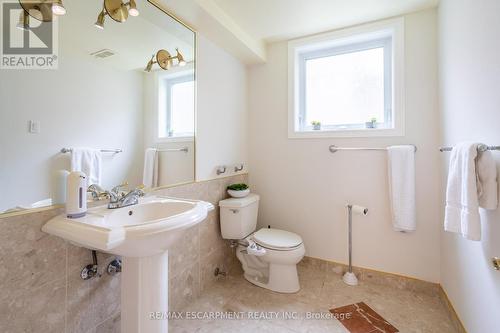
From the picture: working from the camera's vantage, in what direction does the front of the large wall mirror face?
facing the viewer and to the right of the viewer

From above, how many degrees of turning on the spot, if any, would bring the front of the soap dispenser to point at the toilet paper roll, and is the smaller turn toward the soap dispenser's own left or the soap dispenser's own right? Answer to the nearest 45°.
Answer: approximately 45° to the soap dispenser's own left

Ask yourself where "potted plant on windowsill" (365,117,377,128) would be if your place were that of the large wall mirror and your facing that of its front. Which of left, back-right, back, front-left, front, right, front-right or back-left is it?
front-left

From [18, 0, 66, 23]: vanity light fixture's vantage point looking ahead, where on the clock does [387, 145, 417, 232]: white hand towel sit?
The white hand towel is roughly at 11 o'clock from the vanity light fixture.

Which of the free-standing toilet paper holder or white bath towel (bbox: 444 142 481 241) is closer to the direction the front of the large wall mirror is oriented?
the white bath towel
